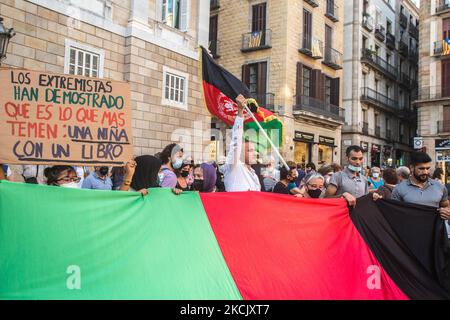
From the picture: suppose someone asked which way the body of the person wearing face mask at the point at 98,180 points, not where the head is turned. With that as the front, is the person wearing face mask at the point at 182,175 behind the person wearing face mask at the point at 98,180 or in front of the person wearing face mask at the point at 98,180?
in front

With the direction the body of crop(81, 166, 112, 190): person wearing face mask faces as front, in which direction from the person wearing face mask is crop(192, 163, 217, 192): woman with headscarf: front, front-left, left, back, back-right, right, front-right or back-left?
front-left

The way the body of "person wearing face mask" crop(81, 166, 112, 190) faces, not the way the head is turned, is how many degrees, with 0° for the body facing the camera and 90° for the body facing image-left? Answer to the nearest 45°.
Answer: approximately 315°

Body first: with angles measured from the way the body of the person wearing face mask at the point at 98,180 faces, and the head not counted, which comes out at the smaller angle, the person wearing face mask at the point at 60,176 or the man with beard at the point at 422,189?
the man with beard

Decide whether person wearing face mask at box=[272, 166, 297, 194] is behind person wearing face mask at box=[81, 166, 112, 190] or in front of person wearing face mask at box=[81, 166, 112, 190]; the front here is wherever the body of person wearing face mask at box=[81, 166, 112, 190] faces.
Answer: in front
